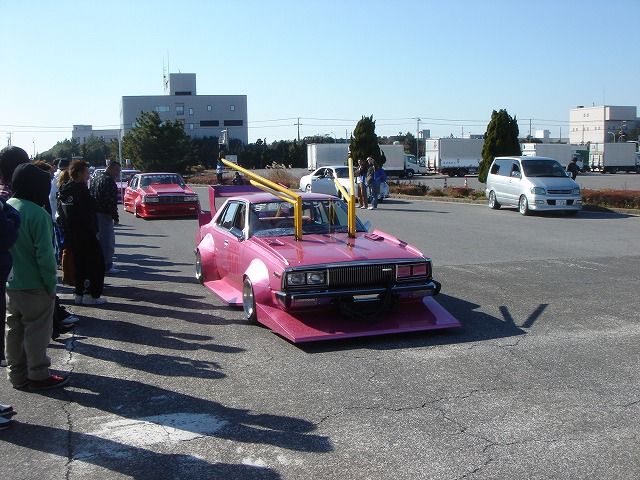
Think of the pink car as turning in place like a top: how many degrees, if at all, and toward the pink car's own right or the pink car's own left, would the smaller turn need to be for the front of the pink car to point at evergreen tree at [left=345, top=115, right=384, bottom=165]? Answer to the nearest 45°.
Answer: approximately 135° to the pink car's own left

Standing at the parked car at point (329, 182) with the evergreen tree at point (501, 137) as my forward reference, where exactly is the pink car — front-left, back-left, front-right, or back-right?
back-right

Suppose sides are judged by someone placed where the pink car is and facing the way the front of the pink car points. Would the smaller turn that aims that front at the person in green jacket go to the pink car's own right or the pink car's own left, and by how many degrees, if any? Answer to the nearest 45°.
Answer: approximately 90° to the pink car's own right

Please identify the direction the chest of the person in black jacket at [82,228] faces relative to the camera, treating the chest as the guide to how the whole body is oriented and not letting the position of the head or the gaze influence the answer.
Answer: to the viewer's right

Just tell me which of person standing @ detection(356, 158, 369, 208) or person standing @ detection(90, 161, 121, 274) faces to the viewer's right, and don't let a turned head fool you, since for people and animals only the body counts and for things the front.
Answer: person standing @ detection(90, 161, 121, 274)

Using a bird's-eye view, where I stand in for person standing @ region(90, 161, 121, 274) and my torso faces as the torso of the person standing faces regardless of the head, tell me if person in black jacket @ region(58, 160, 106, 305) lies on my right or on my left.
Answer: on my right

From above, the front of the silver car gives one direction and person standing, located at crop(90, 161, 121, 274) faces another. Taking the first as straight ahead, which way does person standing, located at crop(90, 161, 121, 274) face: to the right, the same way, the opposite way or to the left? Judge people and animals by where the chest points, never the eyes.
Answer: to the left

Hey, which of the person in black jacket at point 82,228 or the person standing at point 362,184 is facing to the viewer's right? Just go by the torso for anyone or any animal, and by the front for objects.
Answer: the person in black jacket

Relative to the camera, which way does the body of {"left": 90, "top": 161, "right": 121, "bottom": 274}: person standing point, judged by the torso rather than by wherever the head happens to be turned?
to the viewer's right
